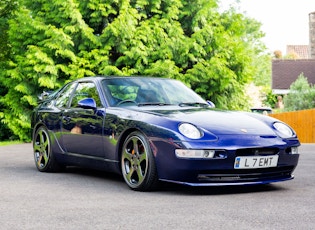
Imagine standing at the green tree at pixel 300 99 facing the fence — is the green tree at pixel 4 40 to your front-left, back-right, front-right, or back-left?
front-right

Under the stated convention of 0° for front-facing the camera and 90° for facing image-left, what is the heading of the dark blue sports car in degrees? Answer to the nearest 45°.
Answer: approximately 315°

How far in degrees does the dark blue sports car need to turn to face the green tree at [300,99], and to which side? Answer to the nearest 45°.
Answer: approximately 135° to its left

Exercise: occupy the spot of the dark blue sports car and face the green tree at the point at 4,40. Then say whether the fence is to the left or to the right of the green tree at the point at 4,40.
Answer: right

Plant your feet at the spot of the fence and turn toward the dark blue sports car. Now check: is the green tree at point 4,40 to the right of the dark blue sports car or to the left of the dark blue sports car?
right

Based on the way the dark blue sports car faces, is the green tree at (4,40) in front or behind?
behind

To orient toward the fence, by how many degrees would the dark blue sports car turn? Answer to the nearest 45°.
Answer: approximately 135° to its left

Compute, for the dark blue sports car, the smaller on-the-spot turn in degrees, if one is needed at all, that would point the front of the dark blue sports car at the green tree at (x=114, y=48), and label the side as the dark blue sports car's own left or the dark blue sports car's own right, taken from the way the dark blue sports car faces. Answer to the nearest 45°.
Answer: approximately 135° to the dark blue sports car's own left
